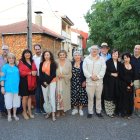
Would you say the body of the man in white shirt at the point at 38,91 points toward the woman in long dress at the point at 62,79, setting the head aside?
no

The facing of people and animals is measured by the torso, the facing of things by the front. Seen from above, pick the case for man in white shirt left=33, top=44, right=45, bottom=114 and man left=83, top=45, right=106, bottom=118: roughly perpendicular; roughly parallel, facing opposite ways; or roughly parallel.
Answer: roughly parallel

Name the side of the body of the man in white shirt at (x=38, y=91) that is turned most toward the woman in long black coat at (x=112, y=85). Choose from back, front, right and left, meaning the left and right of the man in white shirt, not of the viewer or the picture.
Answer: left

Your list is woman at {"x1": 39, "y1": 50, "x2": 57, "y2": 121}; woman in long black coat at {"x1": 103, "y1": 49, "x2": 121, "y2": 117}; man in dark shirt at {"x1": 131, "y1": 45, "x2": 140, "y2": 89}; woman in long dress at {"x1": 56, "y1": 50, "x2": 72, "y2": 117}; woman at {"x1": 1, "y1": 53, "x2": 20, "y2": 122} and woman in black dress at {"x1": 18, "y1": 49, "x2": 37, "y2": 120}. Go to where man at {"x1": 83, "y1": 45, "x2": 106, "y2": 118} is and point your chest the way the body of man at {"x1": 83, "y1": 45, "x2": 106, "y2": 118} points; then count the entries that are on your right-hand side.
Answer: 4

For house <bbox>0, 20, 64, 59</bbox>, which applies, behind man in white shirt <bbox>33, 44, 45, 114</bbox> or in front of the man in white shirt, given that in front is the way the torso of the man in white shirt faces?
behind

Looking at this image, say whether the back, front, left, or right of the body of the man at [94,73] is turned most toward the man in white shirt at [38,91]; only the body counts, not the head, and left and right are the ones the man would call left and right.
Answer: right

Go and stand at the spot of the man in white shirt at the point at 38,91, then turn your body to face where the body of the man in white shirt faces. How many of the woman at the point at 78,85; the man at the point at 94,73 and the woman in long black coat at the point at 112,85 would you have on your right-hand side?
0

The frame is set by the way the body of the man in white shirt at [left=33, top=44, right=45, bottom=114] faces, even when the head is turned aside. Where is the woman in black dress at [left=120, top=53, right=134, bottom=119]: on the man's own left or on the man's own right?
on the man's own left

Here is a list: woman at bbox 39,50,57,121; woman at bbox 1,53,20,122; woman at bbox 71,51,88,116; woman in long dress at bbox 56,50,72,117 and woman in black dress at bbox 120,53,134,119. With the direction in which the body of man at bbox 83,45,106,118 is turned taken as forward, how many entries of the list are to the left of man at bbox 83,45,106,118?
1

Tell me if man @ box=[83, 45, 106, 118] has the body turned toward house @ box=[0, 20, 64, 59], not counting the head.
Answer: no

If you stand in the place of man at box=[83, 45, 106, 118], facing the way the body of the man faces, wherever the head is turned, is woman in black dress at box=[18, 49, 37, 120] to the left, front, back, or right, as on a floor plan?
right

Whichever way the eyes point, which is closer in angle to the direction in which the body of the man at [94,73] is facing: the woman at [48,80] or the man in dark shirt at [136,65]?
the woman

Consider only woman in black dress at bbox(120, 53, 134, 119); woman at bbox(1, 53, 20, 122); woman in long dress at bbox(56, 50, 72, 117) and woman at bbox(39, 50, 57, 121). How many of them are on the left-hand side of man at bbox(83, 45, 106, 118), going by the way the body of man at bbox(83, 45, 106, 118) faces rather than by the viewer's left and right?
1

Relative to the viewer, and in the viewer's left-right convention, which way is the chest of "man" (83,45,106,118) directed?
facing the viewer

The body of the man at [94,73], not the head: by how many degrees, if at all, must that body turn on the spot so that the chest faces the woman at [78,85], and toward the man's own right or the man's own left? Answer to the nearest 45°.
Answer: approximately 135° to the man's own right

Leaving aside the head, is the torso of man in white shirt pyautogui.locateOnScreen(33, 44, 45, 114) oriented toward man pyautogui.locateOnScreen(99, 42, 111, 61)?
no

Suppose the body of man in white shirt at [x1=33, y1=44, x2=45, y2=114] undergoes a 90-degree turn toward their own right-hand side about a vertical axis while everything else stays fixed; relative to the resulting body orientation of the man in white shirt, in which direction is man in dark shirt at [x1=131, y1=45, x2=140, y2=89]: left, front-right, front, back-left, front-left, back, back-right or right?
back
